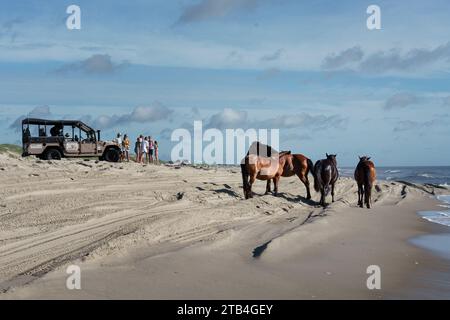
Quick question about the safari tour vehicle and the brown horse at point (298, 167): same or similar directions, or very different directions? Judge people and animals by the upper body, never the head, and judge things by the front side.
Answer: very different directions

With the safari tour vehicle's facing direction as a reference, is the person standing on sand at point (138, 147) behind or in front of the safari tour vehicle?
in front

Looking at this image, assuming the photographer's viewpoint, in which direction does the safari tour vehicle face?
facing to the right of the viewer

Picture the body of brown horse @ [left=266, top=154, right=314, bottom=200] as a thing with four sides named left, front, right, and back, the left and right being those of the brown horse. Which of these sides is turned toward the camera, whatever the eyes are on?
left

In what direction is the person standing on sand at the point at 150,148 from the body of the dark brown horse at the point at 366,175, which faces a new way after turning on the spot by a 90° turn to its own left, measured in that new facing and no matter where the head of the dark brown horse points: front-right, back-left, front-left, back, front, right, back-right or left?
front-right

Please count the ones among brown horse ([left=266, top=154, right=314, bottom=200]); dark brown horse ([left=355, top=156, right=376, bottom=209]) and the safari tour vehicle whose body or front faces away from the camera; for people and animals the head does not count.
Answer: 1

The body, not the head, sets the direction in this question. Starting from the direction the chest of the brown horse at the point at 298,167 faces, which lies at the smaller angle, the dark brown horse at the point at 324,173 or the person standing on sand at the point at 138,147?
the person standing on sand

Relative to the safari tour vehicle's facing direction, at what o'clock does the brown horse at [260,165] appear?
The brown horse is roughly at 2 o'clock from the safari tour vehicle.

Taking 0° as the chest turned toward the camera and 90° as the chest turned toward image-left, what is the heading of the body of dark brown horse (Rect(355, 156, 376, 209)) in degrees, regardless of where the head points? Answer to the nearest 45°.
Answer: approximately 180°

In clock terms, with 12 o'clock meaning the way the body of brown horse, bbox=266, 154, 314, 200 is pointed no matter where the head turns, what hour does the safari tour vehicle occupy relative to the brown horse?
The safari tour vehicle is roughly at 1 o'clock from the brown horse.

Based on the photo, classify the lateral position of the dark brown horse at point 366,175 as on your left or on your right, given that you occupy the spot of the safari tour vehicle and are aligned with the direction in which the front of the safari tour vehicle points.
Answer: on your right
